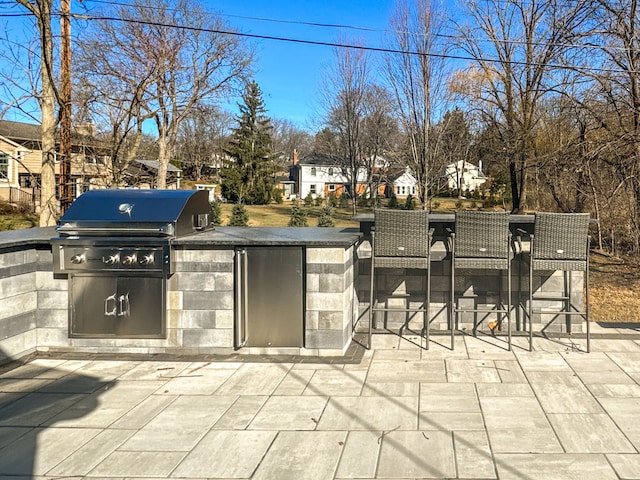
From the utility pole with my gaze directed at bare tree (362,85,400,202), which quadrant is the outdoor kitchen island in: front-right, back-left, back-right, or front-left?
back-right

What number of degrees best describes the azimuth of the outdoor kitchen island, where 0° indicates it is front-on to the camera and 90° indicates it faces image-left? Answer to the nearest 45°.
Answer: approximately 0°

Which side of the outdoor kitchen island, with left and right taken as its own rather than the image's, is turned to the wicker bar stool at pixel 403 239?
left

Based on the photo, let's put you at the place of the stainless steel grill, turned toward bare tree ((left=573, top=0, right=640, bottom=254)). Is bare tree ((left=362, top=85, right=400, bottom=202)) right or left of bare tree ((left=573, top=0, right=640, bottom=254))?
left

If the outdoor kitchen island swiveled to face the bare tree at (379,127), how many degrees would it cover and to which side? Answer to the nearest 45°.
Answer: approximately 135° to its left

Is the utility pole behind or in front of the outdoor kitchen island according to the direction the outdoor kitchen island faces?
behind

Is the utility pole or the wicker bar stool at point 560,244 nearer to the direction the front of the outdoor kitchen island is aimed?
the wicker bar stool

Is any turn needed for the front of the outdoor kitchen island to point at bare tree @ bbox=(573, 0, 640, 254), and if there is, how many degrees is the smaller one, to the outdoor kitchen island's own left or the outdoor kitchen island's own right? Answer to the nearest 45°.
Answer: approximately 90° to the outdoor kitchen island's own left

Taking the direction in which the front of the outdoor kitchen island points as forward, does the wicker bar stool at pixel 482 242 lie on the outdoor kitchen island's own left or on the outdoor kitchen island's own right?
on the outdoor kitchen island's own left

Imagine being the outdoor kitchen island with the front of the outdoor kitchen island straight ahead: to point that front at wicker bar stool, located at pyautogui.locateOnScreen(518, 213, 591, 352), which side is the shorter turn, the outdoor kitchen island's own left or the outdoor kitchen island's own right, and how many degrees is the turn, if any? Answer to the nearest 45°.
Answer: approximately 90° to the outdoor kitchen island's own left
